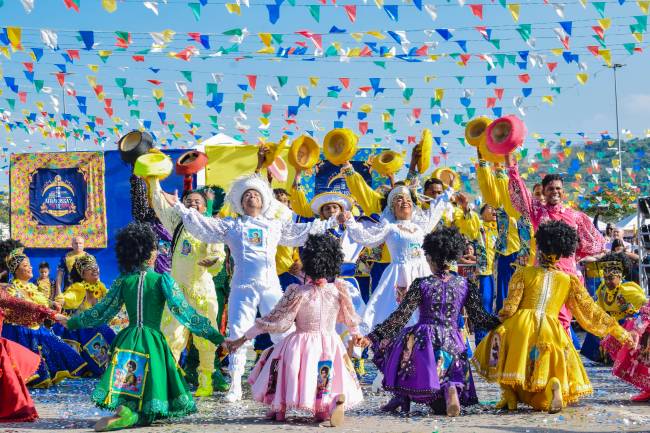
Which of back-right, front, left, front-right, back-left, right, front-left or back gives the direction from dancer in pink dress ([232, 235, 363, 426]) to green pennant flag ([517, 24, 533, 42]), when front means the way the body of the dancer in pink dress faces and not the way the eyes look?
front-right

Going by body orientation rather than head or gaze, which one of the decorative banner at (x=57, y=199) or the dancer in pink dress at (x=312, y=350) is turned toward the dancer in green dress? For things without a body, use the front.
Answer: the decorative banner

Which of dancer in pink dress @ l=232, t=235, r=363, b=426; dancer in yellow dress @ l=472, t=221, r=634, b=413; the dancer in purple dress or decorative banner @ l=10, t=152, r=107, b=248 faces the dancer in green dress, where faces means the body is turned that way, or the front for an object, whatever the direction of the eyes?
the decorative banner

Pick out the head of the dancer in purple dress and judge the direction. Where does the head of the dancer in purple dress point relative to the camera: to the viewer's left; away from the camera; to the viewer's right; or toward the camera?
away from the camera

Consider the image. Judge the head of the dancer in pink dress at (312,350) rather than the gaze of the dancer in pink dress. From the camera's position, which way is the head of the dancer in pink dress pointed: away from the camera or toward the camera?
away from the camera

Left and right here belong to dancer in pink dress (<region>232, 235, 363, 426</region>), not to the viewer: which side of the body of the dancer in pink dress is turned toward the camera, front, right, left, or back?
back

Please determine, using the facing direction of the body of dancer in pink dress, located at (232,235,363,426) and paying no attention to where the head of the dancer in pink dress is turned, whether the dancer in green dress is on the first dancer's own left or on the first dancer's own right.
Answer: on the first dancer's own left

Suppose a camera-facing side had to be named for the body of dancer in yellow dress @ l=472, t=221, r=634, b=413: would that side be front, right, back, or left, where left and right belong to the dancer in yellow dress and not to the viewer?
back

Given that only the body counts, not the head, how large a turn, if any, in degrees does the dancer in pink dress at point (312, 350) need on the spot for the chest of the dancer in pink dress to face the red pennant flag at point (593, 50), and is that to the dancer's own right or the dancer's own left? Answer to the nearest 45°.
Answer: approximately 45° to the dancer's own right

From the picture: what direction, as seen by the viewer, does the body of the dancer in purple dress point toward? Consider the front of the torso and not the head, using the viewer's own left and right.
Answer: facing away from the viewer

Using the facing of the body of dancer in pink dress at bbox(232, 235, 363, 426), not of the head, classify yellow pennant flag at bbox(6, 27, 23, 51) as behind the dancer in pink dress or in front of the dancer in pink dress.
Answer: in front

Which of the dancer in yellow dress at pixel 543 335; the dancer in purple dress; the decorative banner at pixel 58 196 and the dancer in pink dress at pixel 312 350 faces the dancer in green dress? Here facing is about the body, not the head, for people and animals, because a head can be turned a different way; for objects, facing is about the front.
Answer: the decorative banner

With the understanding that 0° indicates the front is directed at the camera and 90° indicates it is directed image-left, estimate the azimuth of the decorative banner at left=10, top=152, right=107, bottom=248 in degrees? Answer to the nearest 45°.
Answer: approximately 0°

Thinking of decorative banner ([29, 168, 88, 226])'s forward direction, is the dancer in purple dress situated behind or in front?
in front

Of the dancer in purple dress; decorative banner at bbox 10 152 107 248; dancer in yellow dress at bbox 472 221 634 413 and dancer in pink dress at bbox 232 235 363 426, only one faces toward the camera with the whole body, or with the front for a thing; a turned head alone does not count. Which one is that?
the decorative banner

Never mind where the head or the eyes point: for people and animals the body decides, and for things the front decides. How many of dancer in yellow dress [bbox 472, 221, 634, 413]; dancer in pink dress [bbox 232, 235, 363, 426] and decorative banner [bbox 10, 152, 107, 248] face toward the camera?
1

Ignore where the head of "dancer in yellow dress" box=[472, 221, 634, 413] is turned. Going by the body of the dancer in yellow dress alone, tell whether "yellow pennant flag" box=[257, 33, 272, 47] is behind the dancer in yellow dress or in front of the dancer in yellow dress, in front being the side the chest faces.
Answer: in front
